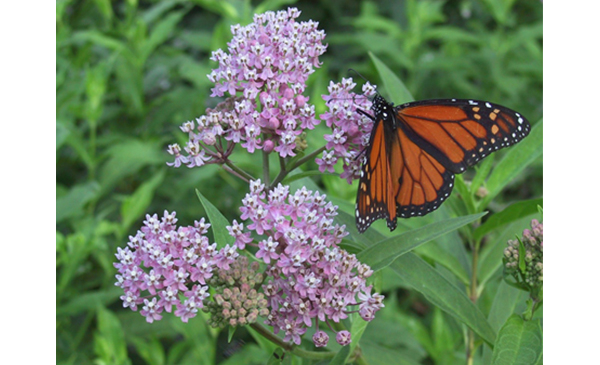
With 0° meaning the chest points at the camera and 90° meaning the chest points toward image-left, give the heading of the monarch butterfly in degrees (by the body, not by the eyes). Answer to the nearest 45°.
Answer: approximately 135°
